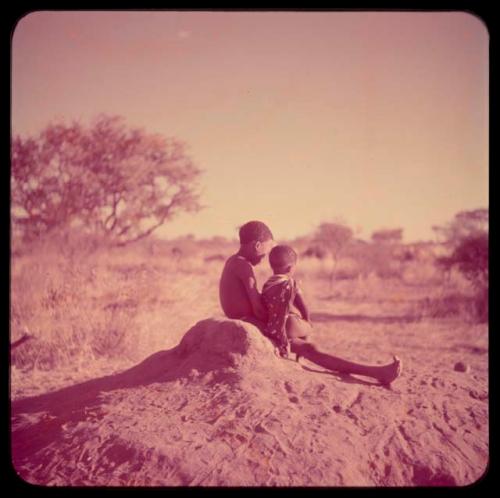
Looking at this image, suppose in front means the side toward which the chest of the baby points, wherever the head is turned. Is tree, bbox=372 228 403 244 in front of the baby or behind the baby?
in front

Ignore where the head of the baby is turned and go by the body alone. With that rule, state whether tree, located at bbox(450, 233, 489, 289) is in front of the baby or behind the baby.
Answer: in front

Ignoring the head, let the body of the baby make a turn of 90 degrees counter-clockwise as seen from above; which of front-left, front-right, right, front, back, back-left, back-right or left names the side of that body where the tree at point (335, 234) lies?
front-right

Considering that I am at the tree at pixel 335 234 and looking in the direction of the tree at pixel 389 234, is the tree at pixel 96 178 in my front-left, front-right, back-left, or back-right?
back-right

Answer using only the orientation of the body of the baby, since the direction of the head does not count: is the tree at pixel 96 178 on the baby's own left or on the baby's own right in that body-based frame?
on the baby's own left

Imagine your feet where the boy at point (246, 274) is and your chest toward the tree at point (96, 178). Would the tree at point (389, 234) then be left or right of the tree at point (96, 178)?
right

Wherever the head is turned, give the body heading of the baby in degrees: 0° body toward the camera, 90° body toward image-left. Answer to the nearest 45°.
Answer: approximately 225°
